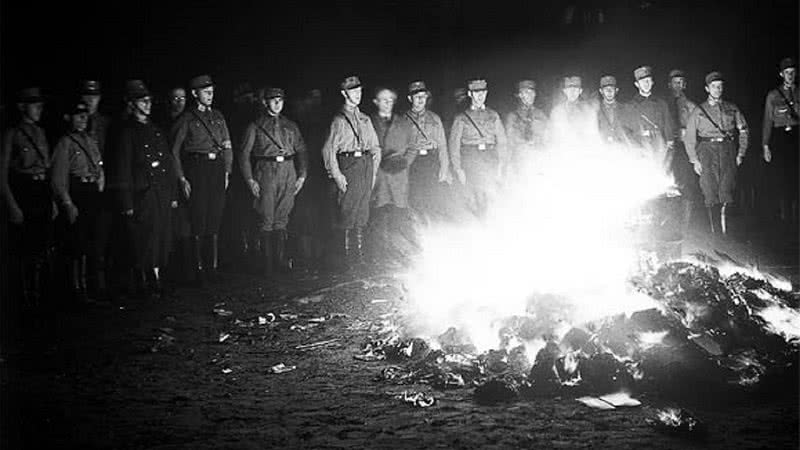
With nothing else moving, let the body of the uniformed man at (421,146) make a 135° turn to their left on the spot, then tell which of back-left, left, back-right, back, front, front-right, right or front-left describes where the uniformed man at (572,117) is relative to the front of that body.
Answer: front-right

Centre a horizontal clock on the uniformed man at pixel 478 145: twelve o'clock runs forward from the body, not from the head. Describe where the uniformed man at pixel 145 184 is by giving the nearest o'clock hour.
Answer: the uniformed man at pixel 145 184 is roughly at 2 o'clock from the uniformed man at pixel 478 145.

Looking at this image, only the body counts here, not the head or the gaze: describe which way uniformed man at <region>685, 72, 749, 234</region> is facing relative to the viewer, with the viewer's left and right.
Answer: facing the viewer

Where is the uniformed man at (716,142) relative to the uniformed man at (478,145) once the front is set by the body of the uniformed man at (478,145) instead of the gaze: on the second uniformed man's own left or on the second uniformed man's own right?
on the second uniformed man's own left

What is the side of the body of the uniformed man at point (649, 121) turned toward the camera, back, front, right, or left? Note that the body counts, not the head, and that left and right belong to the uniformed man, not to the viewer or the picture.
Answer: front

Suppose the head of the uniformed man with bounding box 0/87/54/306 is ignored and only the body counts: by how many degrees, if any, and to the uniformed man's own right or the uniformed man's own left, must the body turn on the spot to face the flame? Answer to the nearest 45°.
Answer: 0° — they already face it

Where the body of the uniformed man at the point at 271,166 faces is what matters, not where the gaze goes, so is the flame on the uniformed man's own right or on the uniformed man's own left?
on the uniformed man's own left

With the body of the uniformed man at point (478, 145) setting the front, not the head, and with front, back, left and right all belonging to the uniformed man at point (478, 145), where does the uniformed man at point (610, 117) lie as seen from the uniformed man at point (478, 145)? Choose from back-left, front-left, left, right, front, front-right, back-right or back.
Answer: left

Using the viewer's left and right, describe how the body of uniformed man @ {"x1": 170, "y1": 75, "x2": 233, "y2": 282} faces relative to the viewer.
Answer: facing the viewer and to the right of the viewer

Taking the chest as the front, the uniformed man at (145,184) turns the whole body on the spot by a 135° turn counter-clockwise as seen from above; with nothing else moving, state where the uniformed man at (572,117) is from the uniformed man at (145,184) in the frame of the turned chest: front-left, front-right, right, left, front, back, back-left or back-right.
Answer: right

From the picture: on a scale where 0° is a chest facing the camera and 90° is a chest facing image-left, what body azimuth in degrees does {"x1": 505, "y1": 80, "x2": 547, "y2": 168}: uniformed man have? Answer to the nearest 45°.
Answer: approximately 0°

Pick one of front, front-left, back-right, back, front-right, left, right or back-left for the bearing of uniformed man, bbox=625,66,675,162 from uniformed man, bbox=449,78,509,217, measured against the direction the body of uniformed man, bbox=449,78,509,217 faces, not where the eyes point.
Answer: left
